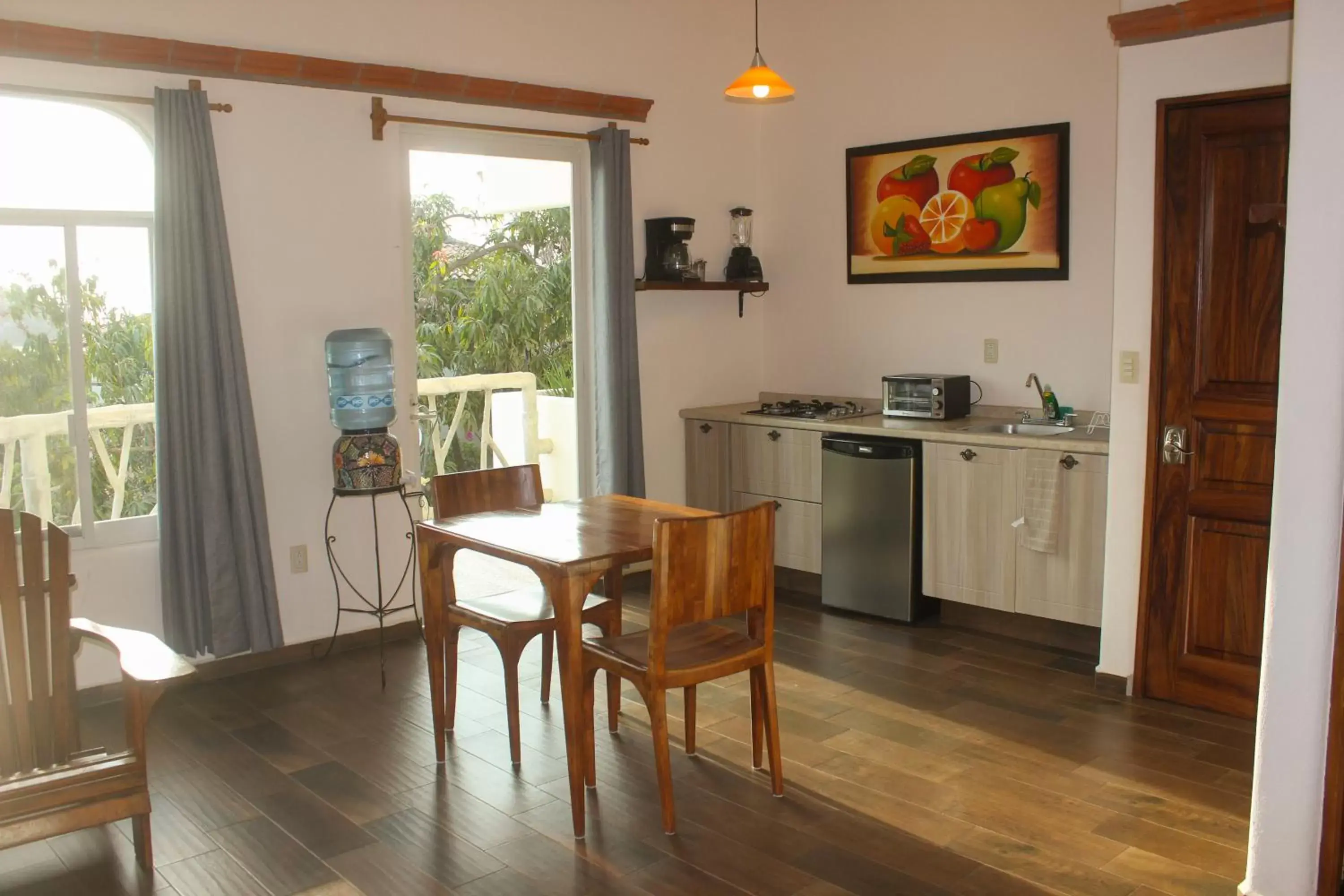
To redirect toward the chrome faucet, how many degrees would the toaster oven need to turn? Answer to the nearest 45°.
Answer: approximately 135° to its left

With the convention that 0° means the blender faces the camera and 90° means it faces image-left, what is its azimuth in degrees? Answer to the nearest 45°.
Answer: approximately 315°

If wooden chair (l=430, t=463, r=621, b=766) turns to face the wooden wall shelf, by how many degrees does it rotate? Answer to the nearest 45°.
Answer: approximately 90° to its left

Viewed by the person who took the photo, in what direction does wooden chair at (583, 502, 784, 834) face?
facing away from the viewer and to the left of the viewer

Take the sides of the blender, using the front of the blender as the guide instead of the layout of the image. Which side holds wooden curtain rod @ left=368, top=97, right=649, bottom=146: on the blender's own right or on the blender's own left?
on the blender's own right

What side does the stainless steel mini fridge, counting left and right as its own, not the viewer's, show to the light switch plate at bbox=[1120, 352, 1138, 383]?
left

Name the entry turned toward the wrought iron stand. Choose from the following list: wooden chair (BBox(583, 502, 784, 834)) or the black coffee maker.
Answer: the wooden chair

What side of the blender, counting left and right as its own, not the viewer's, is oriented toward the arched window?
right
